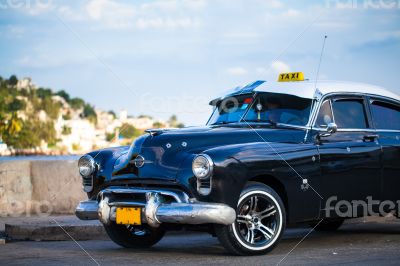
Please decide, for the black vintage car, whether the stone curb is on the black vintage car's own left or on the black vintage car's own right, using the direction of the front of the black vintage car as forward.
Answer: on the black vintage car's own right

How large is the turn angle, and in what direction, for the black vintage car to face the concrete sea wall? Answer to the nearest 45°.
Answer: approximately 90° to its right

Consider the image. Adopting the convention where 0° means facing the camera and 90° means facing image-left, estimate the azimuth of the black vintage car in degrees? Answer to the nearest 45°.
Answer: approximately 45°
